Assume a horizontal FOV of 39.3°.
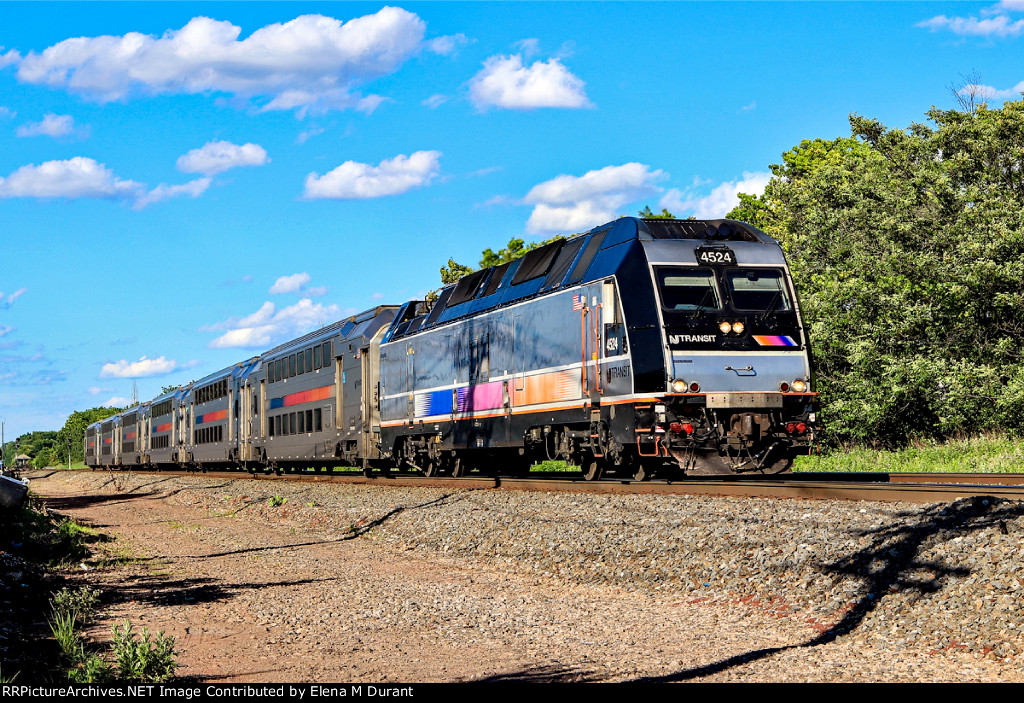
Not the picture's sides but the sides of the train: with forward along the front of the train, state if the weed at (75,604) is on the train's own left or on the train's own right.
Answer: on the train's own right

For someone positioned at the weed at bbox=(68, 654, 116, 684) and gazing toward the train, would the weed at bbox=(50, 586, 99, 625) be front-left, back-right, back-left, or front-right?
front-left

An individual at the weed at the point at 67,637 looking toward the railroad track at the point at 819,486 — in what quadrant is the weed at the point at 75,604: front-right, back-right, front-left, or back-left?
front-left

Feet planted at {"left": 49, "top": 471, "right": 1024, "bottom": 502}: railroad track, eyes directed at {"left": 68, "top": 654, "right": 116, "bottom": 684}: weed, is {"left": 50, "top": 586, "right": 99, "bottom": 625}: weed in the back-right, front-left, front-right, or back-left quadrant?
front-right

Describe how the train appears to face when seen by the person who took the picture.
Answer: facing the viewer and to the right of the viewer
